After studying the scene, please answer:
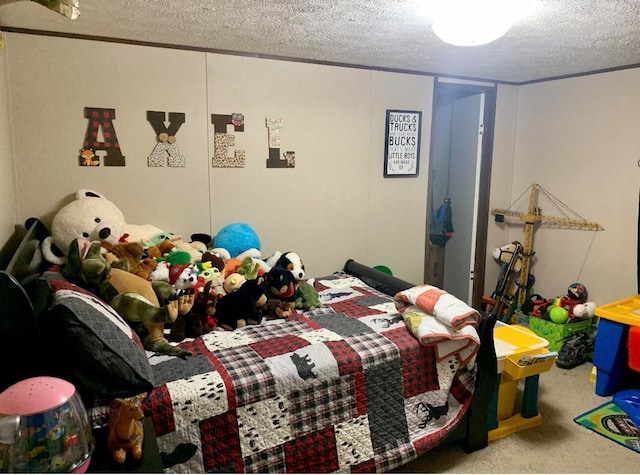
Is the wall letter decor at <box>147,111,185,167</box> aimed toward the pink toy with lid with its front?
yes

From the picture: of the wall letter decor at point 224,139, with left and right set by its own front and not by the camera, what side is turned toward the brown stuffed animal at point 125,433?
front

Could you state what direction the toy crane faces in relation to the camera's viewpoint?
facing to the right of the viewer

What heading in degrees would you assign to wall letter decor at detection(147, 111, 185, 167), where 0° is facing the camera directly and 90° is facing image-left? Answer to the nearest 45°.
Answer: approximately 0°

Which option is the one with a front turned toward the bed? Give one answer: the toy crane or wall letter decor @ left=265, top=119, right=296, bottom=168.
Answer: the wall letter decor

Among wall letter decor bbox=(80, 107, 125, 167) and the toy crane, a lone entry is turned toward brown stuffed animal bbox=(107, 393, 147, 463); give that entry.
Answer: the wall letter decor

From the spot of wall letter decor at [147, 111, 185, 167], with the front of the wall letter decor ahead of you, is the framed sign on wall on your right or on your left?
on your left

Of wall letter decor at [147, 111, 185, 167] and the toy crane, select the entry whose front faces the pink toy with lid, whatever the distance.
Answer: the wall letter decor

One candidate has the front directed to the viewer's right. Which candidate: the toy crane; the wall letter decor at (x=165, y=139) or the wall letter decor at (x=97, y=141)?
the toy crane

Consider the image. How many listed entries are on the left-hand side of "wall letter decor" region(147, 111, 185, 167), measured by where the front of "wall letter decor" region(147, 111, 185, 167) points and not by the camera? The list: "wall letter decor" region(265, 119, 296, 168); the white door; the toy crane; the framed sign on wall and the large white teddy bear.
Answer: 4

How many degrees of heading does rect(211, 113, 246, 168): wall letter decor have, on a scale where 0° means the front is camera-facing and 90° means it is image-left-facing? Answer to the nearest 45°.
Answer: approximately 0°

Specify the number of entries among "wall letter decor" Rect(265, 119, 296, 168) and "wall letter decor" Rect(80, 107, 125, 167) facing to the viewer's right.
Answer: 0
